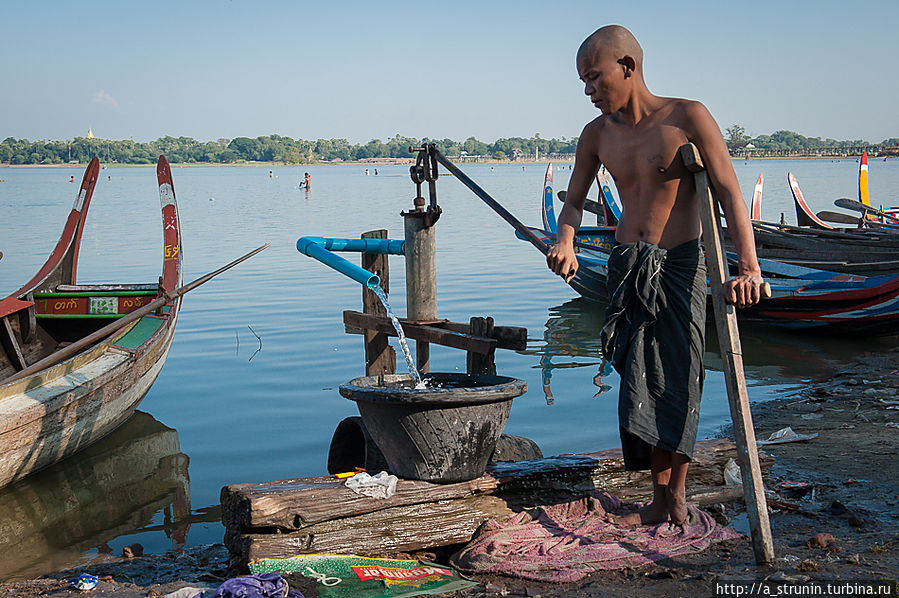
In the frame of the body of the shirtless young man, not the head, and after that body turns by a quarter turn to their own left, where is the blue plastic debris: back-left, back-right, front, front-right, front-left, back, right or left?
back-right

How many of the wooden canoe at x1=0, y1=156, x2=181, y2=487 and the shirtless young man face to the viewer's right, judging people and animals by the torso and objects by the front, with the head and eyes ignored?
0

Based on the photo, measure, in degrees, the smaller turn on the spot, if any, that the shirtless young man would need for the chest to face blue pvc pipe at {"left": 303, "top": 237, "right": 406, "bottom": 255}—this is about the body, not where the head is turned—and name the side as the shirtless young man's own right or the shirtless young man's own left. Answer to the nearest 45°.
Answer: approximately 90° to the shirtless young man's own right

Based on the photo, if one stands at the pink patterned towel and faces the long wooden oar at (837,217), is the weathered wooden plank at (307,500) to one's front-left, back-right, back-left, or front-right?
back-left

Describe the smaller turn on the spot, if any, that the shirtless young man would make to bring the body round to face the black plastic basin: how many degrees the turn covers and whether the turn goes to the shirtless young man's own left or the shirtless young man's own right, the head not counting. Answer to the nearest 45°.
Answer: approximately 45° to the shirtless young man's own right
